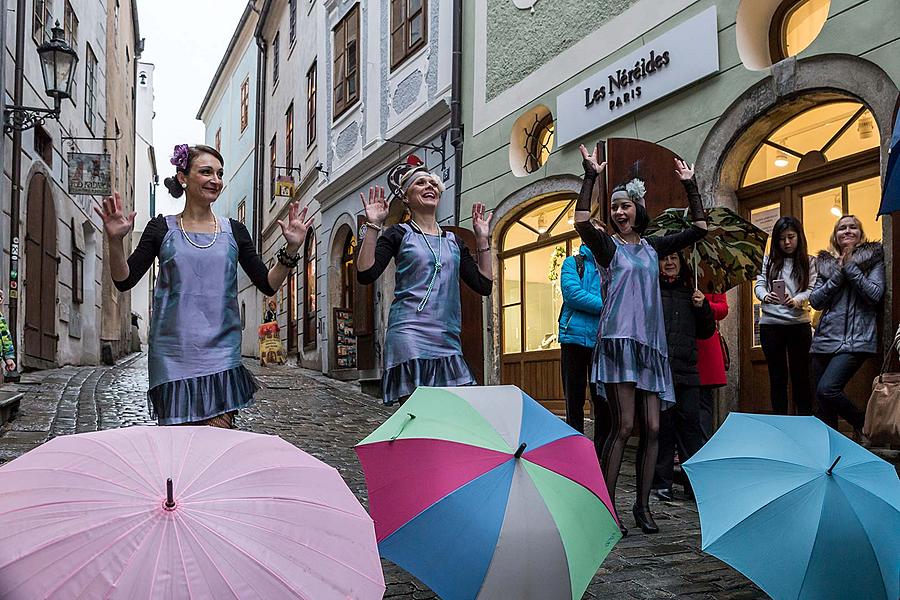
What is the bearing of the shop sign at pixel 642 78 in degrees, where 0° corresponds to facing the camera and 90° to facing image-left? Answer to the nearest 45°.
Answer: approximately 45°

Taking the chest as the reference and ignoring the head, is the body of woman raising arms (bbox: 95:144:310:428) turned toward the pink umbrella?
yes

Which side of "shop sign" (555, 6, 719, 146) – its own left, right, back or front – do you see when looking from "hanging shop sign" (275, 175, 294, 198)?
right

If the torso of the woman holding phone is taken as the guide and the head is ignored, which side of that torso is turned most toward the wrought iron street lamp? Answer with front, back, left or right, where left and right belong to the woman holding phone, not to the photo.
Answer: right

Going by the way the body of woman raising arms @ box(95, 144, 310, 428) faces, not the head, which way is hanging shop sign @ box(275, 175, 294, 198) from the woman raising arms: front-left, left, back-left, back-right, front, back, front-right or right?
back
